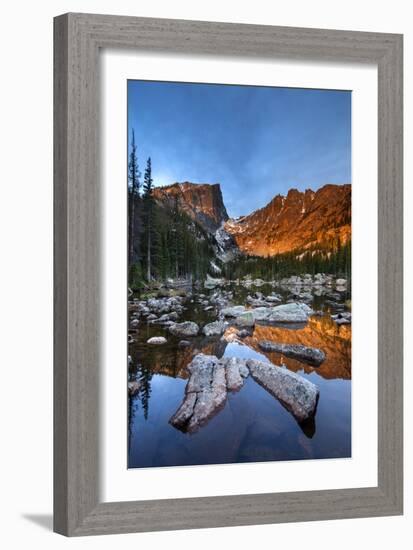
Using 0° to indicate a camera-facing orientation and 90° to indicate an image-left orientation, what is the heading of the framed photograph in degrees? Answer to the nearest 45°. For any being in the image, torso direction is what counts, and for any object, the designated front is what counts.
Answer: approximately 315°
